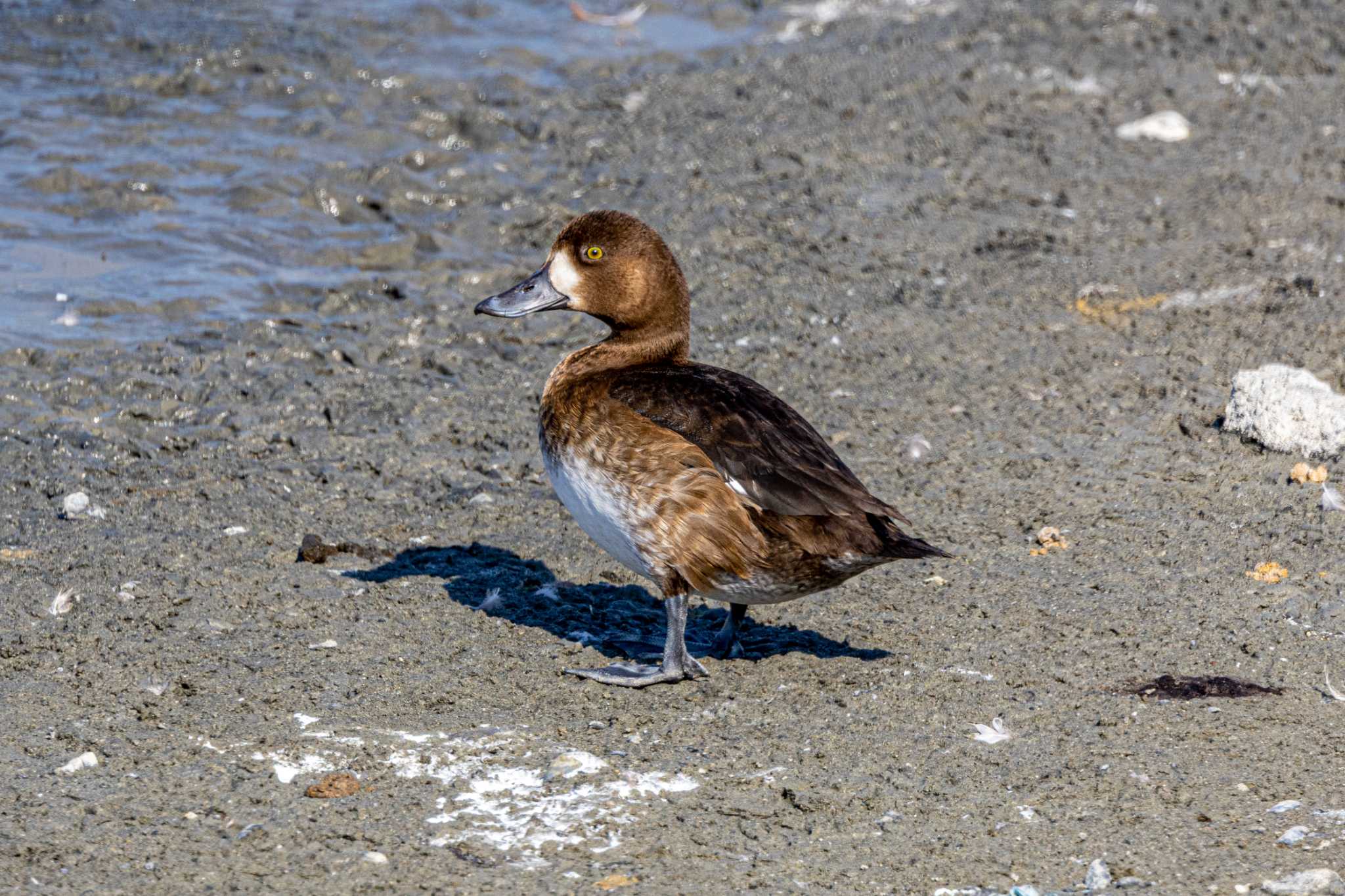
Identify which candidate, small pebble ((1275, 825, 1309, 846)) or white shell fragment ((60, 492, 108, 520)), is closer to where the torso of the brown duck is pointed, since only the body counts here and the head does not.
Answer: the white shell fragment

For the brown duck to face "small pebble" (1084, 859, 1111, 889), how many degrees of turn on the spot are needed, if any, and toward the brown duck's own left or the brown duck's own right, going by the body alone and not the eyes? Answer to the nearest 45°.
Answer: approximately 135° to the brown duck's own left

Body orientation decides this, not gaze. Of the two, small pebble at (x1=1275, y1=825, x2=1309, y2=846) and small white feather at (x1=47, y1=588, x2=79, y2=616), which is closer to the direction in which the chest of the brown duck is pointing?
the small white feather

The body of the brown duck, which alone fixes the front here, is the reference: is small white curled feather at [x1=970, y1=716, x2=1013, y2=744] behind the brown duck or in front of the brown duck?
behind

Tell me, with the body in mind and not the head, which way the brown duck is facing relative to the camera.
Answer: to the viewer's left

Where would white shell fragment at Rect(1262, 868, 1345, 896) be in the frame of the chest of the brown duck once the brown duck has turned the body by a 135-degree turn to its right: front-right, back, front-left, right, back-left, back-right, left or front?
right

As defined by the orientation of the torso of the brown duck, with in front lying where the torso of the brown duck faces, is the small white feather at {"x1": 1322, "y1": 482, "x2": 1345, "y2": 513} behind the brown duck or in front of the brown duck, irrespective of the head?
behind

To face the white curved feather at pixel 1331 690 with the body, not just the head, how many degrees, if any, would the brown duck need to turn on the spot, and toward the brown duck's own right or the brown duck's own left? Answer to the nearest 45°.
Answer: approximately 180°

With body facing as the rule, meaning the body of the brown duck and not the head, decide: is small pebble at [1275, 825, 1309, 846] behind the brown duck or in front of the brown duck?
behind
